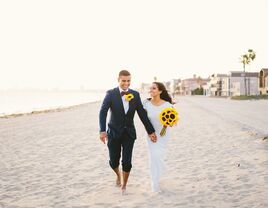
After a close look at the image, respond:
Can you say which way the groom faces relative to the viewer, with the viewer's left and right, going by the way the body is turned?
facing the viewer

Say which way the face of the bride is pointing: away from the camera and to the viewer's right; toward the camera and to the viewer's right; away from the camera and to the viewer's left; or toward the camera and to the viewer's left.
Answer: toward the camera and to the viewer's left

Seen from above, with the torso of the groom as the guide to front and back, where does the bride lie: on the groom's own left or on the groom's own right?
on the groom's own left
